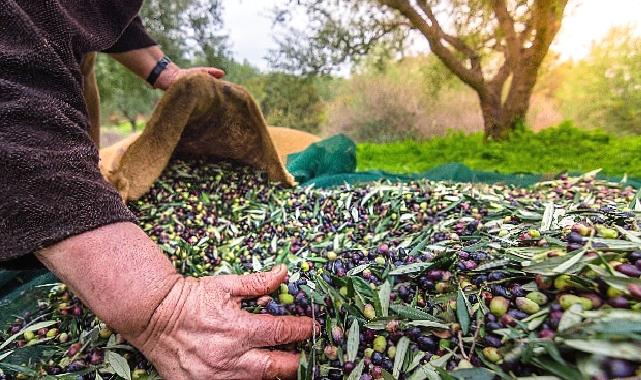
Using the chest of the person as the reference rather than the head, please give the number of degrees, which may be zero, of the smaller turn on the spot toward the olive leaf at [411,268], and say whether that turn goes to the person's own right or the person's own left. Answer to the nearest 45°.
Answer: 0° — they already face it

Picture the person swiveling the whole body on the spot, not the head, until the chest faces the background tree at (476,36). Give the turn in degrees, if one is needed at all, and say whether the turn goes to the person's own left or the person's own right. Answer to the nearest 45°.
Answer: approximately 45° to the person's own left

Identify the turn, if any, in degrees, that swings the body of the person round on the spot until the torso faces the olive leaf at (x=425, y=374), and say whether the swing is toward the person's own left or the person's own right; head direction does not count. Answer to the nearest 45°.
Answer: approximately 45° to the person's own right

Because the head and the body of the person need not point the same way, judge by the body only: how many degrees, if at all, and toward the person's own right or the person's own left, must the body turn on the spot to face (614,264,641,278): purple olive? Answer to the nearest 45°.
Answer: approximately 45° to the person's own right

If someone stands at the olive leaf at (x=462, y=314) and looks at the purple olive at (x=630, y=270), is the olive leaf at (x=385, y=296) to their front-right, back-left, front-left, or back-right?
back-left

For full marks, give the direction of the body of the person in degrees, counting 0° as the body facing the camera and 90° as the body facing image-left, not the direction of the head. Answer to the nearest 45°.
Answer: approximately 270°

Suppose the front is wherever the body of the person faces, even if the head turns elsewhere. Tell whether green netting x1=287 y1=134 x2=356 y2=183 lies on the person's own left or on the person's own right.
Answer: on the person's own left

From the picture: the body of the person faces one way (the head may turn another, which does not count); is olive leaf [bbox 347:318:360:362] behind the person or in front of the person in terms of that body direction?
in front

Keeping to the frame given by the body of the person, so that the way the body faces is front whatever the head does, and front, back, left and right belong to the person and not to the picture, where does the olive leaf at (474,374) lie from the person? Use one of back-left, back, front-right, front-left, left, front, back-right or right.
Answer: front-right

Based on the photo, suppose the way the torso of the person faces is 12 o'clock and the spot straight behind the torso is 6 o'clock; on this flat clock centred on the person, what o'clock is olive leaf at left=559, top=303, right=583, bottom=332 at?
The olive leaf is roughly at 1 o'clock from the person.
